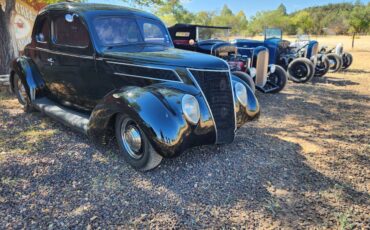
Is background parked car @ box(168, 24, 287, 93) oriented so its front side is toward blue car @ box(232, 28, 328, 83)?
no

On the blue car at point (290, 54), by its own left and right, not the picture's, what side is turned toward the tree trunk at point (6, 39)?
right

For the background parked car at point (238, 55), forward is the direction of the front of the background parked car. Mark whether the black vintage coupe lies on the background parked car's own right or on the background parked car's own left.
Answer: on the background parked car's own right

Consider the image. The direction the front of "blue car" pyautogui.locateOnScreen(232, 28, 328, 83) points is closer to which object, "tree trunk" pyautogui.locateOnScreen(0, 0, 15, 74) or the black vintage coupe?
the black vintage coupe

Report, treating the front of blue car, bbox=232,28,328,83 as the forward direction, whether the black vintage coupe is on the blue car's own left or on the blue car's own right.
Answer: on the blue car's own right

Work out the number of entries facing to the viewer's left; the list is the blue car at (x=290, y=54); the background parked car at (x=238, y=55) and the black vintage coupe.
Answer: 0

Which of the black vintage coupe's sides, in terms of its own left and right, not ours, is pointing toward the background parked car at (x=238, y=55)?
left

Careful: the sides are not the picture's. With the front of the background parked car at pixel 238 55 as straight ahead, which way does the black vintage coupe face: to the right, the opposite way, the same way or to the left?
the same way

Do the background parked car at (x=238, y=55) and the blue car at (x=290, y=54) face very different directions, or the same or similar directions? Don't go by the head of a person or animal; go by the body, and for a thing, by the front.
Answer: same or similar directions

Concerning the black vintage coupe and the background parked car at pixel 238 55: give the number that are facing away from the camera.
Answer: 0

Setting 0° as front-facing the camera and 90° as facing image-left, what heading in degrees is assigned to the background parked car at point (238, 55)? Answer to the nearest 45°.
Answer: approximately 315°

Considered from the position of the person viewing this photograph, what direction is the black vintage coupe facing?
facing the viewer and to the right of the viewer

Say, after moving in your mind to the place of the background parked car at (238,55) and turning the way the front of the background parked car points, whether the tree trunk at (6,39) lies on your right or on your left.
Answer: on your right

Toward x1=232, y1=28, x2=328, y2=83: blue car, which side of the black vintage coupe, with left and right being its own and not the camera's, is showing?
left

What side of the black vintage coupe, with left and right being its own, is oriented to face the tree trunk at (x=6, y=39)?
back
